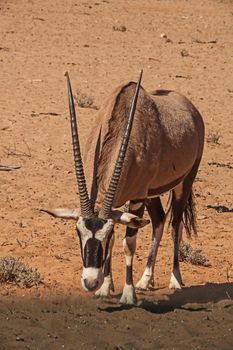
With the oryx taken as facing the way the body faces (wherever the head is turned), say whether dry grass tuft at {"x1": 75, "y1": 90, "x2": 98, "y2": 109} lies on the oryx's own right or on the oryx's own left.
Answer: on the oryx's own right

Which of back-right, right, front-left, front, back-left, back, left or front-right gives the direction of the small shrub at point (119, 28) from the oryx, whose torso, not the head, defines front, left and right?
back-right

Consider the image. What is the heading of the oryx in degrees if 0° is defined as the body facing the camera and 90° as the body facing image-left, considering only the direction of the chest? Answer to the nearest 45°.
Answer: approximately 45°

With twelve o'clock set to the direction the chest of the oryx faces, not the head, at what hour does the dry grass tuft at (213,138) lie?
The dry grass tuft is roughly at 5 o'clock from the oryx.
